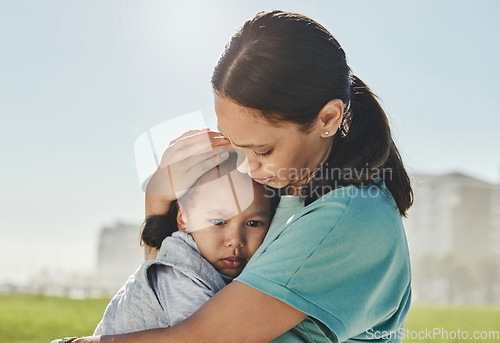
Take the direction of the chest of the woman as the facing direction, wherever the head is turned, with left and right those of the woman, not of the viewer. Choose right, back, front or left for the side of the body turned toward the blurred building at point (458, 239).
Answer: right

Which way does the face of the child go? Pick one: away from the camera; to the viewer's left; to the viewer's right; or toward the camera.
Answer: toward the camera

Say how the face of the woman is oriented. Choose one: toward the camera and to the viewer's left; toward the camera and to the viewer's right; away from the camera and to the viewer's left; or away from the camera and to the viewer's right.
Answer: toward the camera and to the viewer's left

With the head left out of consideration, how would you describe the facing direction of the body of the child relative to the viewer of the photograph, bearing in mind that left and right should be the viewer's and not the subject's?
facing the viewer and to the right of the viewer

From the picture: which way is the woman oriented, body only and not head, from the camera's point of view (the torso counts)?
to the viewer's left
